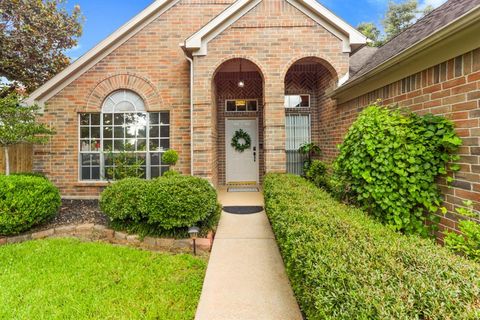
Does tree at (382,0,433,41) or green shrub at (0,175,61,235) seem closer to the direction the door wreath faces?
the green shrub

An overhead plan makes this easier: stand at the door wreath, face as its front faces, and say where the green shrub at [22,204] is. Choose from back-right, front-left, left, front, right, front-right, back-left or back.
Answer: front-right

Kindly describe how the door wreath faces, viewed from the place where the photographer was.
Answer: facing the viewer

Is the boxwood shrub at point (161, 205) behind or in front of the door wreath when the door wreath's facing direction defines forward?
in front

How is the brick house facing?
toward the camera

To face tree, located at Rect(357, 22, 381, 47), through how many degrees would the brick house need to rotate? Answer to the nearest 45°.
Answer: approximately 135° to its left

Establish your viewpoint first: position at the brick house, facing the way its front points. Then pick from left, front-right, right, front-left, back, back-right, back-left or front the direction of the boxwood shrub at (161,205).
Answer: front

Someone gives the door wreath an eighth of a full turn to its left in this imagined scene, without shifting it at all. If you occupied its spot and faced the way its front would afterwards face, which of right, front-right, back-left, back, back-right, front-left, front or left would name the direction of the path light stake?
front-right

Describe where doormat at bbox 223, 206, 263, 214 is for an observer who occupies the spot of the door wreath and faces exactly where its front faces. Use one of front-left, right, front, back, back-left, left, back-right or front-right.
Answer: front

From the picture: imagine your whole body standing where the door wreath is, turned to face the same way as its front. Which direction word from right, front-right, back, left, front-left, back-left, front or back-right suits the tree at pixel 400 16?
back-left

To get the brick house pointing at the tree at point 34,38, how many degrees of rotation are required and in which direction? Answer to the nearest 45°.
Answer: approximately 90° to its right
